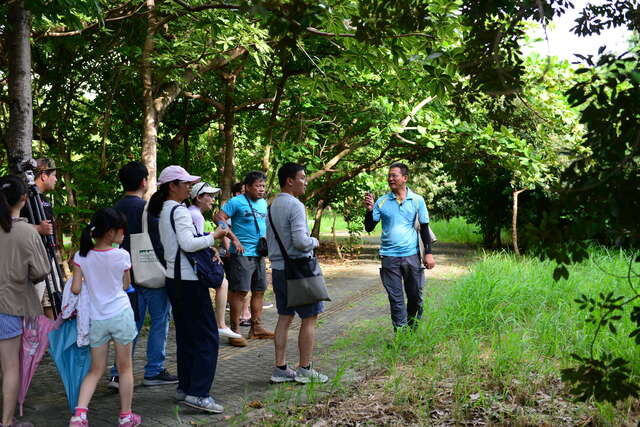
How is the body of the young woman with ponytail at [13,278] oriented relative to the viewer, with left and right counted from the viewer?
facing away from the viewer and to the right of the viewer

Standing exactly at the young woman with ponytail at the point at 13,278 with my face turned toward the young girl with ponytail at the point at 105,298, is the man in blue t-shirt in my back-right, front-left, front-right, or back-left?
front-left

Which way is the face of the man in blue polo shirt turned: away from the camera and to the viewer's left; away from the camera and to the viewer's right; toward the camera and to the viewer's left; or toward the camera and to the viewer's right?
toward the camera and to the viewer's left

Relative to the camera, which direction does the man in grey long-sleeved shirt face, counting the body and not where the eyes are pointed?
to the viewer's right

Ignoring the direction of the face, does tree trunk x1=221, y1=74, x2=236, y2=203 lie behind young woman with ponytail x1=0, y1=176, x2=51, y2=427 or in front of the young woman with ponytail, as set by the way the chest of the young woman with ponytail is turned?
in front

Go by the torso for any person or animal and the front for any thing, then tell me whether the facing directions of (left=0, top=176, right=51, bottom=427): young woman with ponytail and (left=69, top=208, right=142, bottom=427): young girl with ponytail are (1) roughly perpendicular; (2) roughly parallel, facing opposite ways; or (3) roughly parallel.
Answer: roughly parallel

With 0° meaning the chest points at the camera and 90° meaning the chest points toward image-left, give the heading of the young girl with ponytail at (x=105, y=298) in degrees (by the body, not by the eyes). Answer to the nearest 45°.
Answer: approximately 225°

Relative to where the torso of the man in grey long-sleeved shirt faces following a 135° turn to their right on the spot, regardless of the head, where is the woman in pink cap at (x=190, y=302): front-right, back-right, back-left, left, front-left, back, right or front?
front

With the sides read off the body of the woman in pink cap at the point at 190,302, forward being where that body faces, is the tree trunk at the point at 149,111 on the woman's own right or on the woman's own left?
on the woman's own left

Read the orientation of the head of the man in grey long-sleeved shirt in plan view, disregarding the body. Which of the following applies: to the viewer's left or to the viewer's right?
to the viewer's right

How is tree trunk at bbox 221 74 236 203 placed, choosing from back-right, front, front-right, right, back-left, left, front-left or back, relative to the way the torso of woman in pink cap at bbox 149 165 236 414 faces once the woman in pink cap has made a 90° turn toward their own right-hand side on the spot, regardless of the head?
back

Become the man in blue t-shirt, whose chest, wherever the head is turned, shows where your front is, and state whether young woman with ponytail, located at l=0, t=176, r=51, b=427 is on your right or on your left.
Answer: on your right

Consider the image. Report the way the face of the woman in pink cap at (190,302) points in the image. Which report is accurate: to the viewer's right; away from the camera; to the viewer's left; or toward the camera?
to the viewer's right
